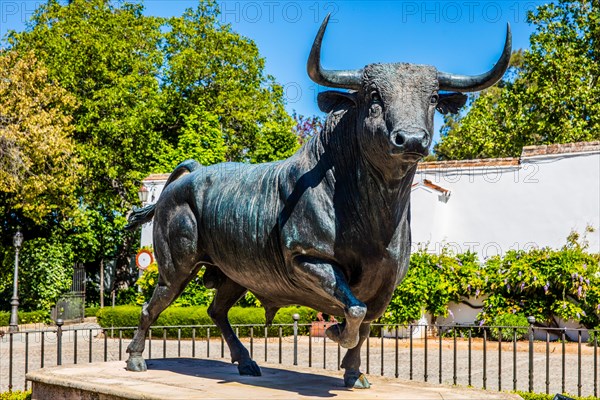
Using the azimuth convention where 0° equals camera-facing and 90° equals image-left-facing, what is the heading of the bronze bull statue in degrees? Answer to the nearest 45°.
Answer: approximately 315°

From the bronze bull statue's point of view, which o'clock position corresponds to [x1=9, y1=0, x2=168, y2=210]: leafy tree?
The leafy tree is roughly at 7 o'clock from the bronze bull statue.

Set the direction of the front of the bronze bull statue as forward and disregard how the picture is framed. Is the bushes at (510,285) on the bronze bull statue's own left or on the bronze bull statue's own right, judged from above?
on the bronze bull statue's own left

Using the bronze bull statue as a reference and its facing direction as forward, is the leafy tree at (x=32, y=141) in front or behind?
behind

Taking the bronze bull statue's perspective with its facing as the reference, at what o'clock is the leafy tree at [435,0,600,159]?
The leafy tree is roughly at 8 o'clock from the bronze bull statue.

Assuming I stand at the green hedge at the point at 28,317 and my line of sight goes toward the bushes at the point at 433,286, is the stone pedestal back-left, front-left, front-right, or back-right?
front-right

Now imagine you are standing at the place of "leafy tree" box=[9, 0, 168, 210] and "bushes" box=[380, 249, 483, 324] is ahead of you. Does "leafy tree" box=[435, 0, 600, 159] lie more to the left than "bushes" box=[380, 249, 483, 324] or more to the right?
left

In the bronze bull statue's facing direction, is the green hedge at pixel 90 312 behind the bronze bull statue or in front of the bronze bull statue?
behind

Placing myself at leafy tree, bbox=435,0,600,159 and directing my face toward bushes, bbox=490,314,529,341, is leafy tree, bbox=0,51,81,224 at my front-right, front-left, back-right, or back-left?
front-right

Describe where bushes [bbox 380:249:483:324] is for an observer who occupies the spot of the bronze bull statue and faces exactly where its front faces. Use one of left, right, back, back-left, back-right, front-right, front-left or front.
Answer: back-left

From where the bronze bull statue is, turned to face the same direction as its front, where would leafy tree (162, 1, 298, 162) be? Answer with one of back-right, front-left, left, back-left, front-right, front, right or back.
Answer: back-left
